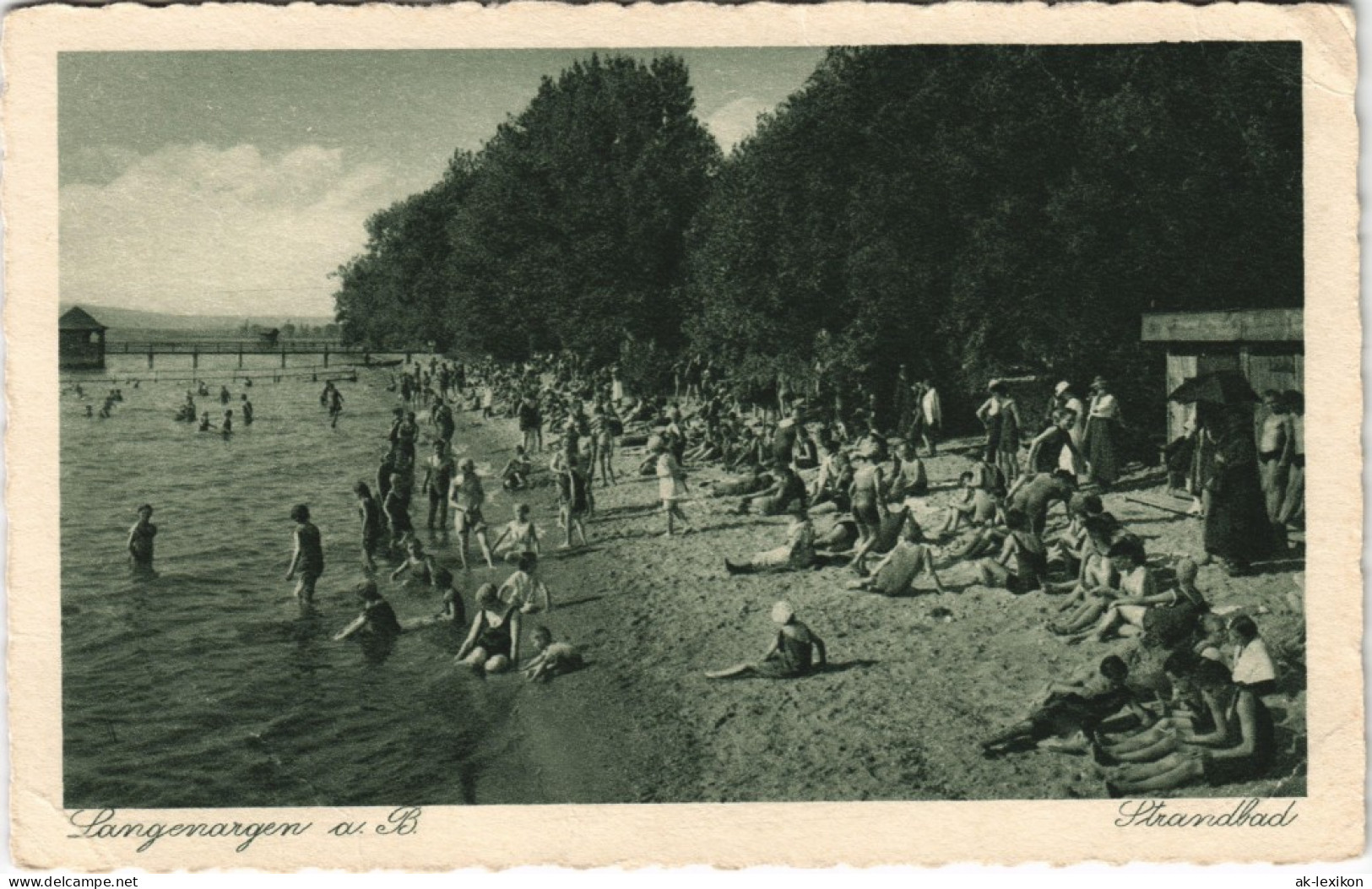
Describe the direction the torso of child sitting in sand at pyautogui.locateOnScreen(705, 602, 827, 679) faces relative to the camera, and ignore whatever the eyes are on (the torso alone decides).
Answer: to the viewer's left

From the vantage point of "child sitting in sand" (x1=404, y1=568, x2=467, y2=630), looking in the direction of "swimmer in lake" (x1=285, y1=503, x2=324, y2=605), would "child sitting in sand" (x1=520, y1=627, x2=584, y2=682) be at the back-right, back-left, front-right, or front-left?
back-left

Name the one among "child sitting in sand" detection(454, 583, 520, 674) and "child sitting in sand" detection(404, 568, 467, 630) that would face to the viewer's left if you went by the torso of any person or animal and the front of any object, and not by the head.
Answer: "child sitting in sand" detection(404, 568, 467, 630)

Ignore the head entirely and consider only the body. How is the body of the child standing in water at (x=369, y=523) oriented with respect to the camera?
to the viewer's left

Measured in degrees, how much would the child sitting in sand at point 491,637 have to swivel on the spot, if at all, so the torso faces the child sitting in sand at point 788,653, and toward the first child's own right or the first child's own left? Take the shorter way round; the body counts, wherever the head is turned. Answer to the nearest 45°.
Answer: approximately 45° to the first child's own left

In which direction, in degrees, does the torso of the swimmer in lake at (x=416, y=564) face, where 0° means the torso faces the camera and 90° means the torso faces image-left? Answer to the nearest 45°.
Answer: approximately 45°

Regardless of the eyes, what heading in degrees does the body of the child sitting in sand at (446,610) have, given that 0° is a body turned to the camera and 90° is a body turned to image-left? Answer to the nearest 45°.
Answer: approximately 90°

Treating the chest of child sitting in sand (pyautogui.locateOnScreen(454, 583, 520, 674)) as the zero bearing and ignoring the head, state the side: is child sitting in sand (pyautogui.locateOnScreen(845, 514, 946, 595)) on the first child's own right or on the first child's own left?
on the first child's own left

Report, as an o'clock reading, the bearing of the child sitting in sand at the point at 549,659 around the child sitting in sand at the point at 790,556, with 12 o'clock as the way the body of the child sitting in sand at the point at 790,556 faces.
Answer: the child sitting in sand at the point at 549,659 is roughly at 11 o'clock from the child sitting in sand at the point at 790,556.
